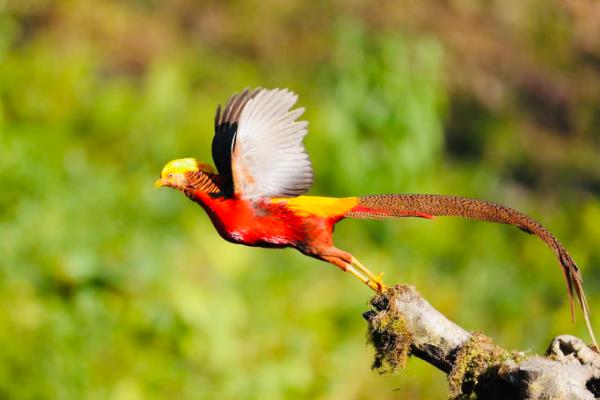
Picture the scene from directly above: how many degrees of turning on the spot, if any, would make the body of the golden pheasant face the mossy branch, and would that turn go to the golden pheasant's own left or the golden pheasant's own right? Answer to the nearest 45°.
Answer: approximately 135° to the golden pheasant's own right

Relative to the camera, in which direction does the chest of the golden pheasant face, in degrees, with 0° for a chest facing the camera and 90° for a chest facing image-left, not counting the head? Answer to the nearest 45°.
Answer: approximately 90°
